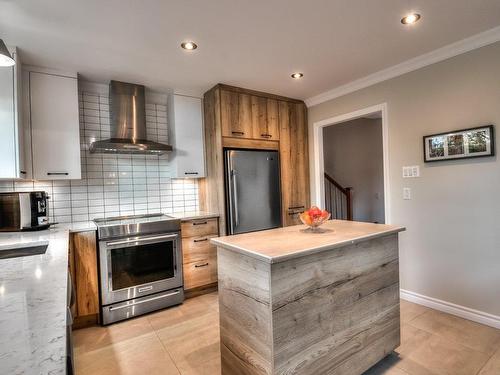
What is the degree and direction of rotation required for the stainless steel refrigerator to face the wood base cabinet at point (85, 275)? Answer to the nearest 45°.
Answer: approximately 90° to its right

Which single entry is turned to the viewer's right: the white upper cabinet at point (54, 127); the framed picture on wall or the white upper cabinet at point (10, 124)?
the white upper cabinet at point (10, 124)

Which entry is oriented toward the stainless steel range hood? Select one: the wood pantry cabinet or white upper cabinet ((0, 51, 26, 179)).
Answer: the white upper cabinet

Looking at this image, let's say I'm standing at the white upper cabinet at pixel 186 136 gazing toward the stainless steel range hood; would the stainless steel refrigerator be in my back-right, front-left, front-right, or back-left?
back-left

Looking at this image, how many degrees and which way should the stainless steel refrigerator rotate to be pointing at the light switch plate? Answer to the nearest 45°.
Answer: approximately 45° to its left

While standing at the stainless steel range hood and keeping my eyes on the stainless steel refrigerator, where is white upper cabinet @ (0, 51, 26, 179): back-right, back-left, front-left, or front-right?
back-right

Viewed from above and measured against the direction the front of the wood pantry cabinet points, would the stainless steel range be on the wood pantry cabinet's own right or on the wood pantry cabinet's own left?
on the wood pantry cabinet's own right

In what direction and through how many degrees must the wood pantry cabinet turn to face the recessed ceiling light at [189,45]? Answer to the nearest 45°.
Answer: approximately 90° to its right

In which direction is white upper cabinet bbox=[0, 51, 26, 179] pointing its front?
to the viewer's right

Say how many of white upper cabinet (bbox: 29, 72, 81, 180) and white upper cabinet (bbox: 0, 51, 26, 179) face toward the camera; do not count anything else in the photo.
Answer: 1
